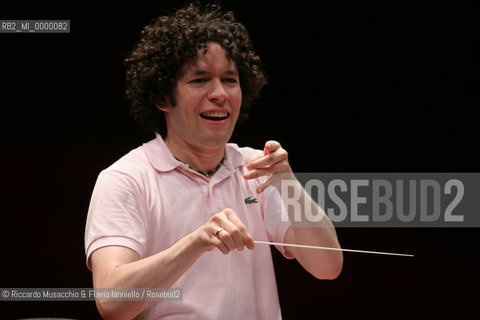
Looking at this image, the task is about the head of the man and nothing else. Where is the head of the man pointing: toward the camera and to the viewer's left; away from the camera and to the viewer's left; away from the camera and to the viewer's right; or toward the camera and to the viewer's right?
toward the camera and to the viewer's right

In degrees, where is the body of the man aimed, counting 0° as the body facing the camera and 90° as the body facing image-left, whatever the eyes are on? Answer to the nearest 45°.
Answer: approximately 315°
